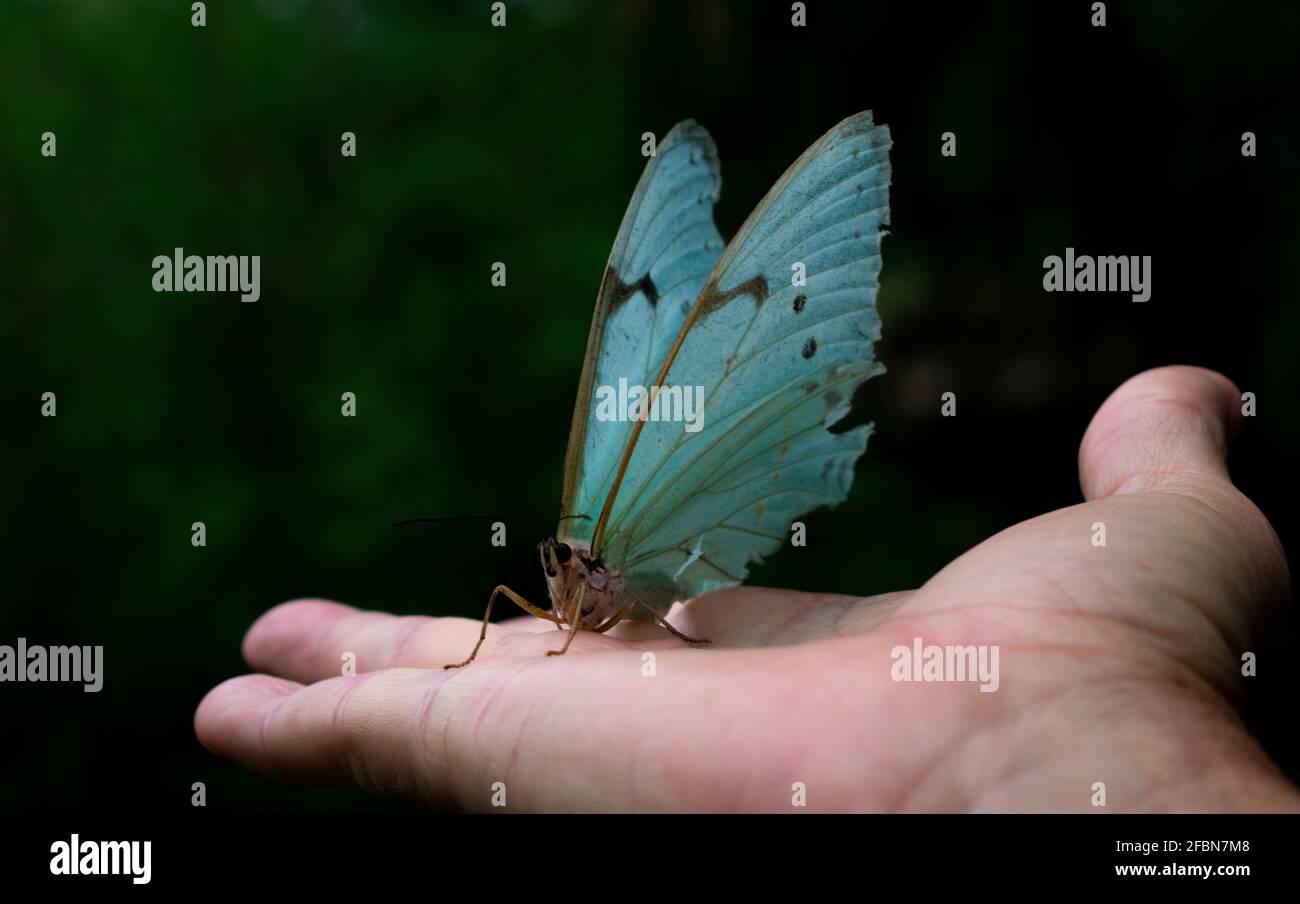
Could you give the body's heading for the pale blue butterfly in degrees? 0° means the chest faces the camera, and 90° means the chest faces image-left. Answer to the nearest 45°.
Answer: approximately 45°
